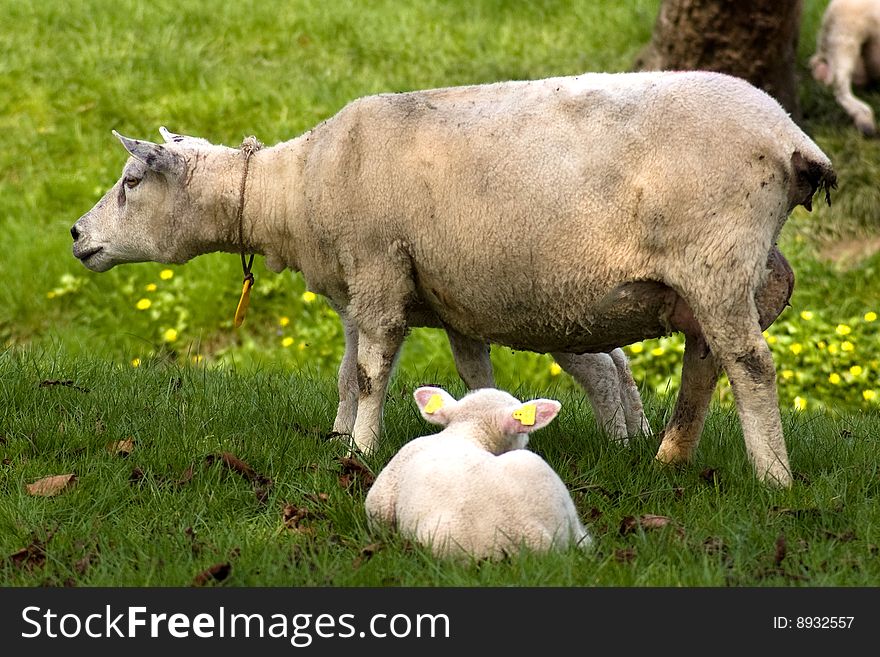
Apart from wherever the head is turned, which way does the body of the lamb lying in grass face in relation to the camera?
away from the camera

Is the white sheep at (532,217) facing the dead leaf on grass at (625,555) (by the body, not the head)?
no

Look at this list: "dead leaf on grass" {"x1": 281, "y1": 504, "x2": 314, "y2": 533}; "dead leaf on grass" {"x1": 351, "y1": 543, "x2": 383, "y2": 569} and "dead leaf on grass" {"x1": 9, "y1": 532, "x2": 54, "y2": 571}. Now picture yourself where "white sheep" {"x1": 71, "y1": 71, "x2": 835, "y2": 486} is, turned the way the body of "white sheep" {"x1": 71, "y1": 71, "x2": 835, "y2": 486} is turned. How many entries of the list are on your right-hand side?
0

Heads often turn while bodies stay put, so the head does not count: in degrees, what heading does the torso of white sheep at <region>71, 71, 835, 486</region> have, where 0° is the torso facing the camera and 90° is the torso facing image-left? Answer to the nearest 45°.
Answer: approximately 90°

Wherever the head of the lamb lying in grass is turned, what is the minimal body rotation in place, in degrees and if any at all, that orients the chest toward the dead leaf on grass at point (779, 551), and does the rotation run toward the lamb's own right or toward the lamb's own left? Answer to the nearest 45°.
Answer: approximately 90° to the lamb's own right

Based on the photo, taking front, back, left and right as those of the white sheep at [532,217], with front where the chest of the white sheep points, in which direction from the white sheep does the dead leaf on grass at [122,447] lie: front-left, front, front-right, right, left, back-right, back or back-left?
front

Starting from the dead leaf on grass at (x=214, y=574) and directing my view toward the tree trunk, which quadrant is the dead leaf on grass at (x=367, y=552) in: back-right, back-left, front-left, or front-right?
front-right

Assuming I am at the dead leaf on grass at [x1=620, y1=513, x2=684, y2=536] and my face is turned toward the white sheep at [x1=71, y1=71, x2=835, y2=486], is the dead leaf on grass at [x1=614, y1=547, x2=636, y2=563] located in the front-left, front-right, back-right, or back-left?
back-left

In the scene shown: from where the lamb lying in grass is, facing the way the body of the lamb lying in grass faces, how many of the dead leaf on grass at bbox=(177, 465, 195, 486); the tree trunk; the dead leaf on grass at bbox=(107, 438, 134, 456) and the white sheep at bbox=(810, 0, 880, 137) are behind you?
0

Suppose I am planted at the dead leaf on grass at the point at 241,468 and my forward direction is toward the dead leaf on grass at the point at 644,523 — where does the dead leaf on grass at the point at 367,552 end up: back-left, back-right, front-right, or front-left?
front-right
